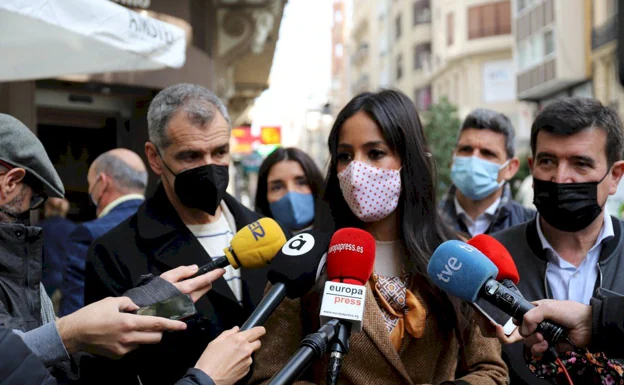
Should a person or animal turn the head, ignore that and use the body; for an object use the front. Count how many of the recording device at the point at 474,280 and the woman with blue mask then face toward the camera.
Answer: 1

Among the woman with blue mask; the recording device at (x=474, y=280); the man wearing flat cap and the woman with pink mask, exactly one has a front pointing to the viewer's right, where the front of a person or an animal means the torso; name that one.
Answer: the man wearing flat cap

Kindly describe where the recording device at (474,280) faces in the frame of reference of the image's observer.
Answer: facing to the left of the viewer

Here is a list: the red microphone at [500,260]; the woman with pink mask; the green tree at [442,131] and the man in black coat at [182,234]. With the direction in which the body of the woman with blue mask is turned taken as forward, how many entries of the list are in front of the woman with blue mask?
3

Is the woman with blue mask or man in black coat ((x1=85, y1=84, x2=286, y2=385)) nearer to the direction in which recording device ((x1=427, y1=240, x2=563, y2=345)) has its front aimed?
the man in black coat

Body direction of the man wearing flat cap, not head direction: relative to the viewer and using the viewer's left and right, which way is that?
facing to the right of the viewer

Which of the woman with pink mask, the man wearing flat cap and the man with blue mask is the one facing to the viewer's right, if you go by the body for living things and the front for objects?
the man wearing flat cap

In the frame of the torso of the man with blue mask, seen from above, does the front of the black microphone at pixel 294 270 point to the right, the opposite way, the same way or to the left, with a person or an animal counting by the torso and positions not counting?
the opposite way

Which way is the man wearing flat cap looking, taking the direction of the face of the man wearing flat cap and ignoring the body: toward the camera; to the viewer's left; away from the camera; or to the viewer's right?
to the viewer's right

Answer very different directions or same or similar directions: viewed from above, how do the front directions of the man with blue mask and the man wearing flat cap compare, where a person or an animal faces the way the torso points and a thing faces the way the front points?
very different directions

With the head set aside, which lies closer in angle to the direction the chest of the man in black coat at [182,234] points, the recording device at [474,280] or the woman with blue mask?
the recording device
